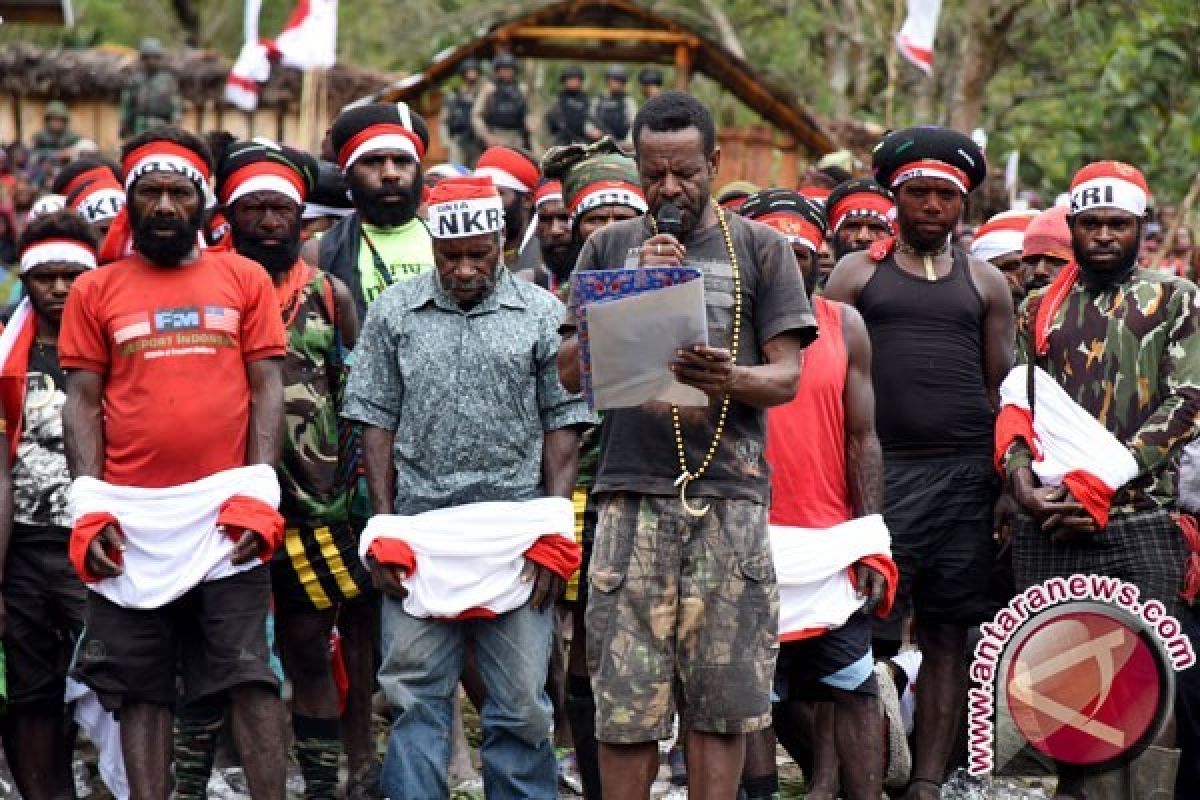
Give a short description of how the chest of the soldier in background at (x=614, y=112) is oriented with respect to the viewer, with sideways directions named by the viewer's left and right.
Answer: facing the viewer

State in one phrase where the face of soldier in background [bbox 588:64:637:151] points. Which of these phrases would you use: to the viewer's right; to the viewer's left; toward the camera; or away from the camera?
toward the camera

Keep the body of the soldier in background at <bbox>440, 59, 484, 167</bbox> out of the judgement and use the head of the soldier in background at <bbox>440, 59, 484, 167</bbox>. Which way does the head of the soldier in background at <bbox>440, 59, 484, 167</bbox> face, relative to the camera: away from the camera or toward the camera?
toward the camera

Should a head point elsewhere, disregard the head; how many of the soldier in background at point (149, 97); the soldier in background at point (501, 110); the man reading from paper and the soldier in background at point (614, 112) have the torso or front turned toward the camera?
4

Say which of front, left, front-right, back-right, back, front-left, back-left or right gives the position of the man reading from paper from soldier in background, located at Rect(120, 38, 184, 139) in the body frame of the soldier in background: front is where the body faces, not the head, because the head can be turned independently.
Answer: front

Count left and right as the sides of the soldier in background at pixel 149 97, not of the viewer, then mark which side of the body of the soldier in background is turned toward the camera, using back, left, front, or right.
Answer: front

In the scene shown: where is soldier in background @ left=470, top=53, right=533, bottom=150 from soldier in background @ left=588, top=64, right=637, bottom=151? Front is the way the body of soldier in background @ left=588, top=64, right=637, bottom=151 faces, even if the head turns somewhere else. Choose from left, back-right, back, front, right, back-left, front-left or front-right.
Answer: right

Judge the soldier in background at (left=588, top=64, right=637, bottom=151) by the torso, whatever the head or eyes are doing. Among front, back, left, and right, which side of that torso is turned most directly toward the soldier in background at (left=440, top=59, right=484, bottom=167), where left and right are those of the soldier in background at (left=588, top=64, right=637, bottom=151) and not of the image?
right

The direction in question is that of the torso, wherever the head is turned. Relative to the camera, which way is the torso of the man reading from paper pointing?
toward the camera

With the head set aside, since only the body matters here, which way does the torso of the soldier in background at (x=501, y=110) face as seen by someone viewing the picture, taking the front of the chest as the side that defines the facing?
toward the camera

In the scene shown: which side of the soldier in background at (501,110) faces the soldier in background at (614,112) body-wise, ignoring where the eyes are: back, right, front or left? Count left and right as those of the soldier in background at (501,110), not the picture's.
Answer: left

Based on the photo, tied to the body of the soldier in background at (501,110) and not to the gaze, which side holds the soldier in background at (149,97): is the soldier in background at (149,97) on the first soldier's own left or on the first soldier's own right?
on the first soldier's own right

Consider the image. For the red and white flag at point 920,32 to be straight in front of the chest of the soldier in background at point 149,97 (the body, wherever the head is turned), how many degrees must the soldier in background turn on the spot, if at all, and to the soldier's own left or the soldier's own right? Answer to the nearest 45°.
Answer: approximately 45° to the soldier's own left
